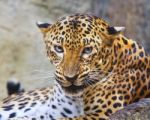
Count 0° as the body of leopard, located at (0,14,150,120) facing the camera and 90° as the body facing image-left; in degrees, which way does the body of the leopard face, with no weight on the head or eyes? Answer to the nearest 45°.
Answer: approximately 45°
